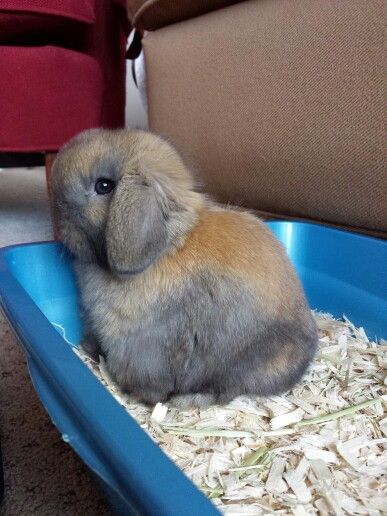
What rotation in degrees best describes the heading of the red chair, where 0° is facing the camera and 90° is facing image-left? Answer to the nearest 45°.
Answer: approximately 0°

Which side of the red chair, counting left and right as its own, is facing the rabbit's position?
front

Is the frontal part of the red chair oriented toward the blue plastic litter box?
yes

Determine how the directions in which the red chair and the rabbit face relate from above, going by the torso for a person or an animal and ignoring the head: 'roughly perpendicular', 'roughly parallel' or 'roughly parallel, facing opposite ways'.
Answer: roughly perpendicular

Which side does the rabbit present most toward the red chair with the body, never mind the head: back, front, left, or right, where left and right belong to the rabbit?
right

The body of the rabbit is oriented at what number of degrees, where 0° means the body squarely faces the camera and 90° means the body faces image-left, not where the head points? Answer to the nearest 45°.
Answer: approximately 90°

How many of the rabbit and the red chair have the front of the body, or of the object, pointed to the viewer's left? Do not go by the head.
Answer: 1
